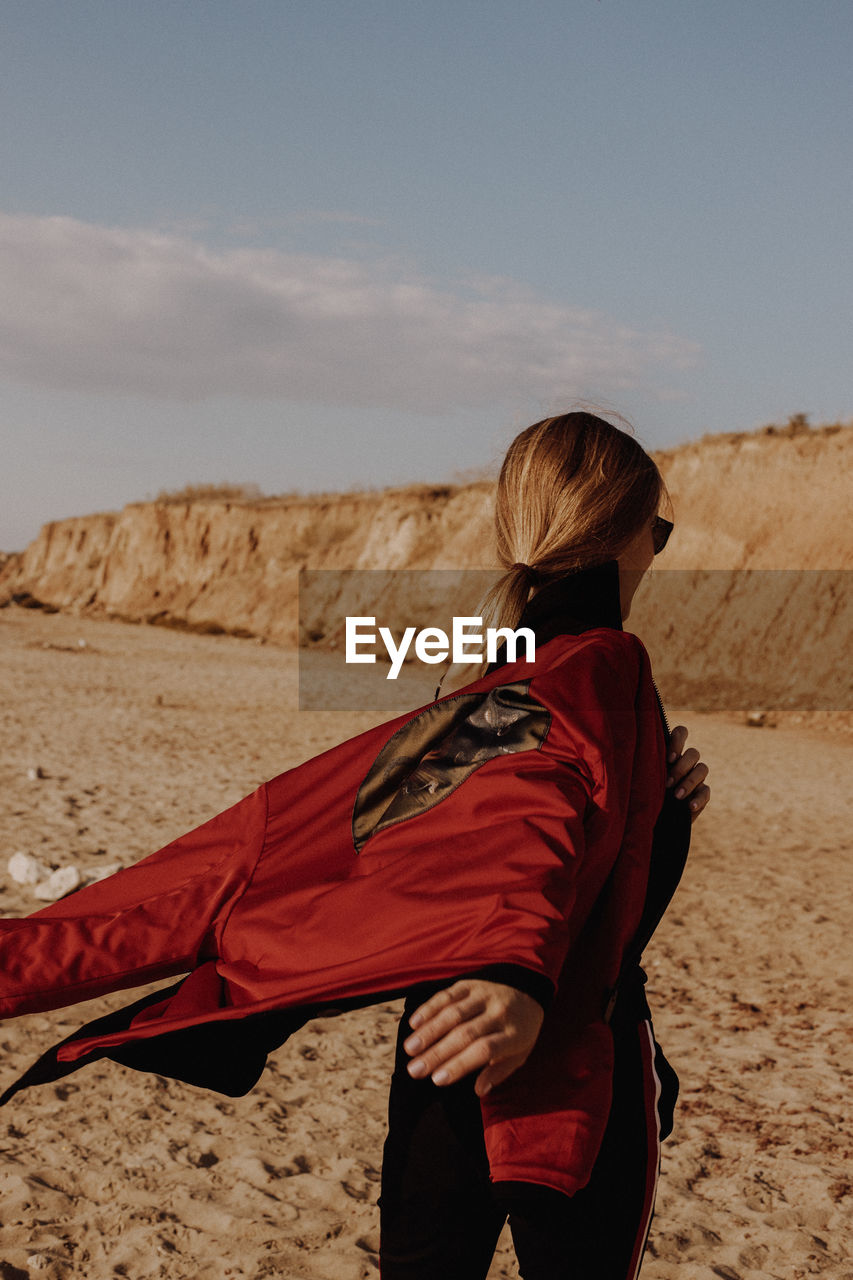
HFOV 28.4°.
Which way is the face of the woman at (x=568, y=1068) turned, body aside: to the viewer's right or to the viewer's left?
to the viewer's right

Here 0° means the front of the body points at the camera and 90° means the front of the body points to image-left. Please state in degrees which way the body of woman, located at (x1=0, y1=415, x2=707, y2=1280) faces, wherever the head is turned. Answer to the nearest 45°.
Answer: approximately 225°

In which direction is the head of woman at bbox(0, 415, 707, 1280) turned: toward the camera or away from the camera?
away from the camera

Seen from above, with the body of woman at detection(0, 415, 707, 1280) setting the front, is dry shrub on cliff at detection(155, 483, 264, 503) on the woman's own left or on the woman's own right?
on the woman's own left

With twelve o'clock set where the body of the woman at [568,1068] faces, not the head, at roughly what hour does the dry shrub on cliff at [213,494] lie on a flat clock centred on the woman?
The dry shrub on cliff is roughly at 10 o'clock from the woman.
